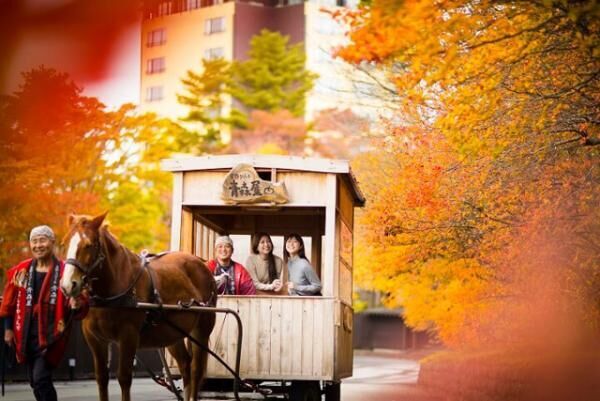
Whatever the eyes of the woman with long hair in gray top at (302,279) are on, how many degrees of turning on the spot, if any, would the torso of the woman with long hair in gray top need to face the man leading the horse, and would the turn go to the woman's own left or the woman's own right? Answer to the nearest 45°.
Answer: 0° — they already face them

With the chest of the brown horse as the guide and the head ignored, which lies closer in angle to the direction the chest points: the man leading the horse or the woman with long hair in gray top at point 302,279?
the man leading the horse

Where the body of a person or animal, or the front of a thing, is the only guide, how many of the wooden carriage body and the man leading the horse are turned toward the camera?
2

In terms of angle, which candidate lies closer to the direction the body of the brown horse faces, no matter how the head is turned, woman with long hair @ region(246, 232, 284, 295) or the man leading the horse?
the man leading the horse

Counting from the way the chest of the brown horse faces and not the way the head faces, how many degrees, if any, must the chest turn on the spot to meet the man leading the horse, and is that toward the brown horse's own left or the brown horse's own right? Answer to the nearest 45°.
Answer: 0° — it already faces them

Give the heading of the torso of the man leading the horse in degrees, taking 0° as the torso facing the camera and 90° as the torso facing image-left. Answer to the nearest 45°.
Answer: approximately 0°

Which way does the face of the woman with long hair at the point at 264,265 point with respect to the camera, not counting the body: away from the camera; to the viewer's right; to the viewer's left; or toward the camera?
toward the camera

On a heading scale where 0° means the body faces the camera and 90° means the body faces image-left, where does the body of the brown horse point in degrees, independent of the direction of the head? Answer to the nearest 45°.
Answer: approximately 45°

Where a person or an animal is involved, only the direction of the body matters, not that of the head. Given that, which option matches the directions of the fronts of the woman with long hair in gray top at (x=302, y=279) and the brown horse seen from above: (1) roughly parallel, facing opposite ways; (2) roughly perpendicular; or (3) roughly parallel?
roughly parallel

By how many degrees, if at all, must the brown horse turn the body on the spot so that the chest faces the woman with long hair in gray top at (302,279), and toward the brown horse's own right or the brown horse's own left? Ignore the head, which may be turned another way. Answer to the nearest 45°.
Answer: approximately 180°

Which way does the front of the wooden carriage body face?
toward the camera

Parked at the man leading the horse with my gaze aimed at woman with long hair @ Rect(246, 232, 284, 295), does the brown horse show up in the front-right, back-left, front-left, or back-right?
front-right
